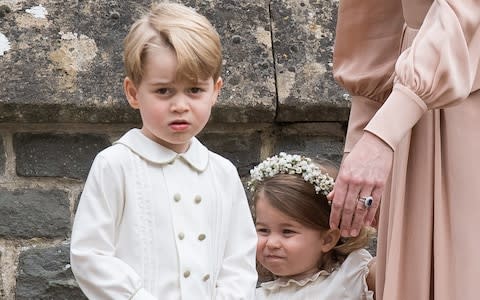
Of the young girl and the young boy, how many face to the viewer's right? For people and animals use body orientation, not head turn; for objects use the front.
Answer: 0

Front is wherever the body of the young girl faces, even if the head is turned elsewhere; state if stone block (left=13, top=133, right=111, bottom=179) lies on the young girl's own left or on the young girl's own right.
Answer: on the young girl's own right

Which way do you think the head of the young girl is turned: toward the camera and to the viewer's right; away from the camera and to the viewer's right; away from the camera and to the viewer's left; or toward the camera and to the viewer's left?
toward the camera and to the viewer's left

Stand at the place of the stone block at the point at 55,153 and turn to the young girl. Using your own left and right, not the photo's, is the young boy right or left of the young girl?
right

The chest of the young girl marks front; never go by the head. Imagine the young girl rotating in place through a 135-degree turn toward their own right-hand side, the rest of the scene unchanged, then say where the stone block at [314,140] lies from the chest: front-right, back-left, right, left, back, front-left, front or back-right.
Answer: front

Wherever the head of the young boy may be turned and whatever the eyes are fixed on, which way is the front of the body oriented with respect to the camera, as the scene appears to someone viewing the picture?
toward the camera
